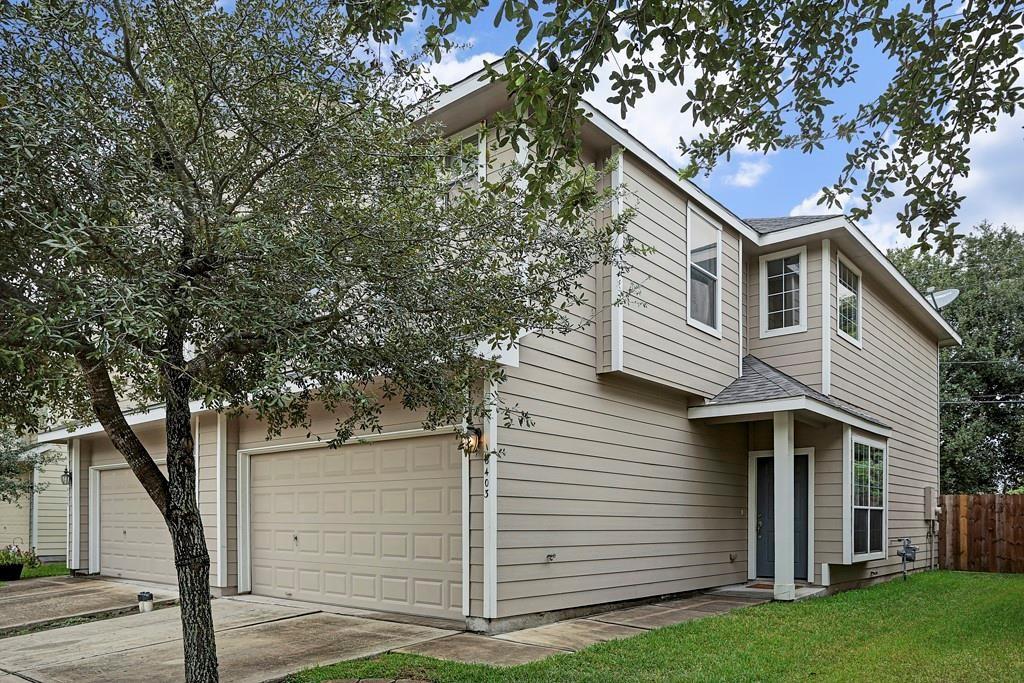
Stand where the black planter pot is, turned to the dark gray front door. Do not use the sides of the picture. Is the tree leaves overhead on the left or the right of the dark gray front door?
right

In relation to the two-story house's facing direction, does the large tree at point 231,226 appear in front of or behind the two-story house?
in front

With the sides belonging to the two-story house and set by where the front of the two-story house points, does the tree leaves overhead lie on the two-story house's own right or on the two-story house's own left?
on the two-story house's own left

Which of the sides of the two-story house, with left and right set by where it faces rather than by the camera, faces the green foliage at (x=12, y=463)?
right

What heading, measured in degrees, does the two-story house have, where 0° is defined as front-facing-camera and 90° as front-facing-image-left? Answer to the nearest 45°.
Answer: approximately 45°

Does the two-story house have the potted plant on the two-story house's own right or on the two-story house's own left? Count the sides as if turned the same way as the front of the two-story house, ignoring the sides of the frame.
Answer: on the two-story house's own right

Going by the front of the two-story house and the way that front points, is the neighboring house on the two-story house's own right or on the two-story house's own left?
on the two-story house's own right
